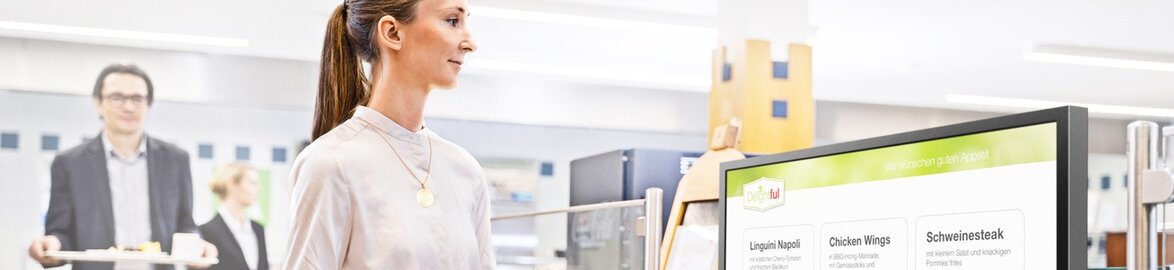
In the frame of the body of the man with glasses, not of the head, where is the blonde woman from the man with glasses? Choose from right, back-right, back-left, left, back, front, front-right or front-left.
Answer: left

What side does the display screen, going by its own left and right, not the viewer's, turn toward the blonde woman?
right

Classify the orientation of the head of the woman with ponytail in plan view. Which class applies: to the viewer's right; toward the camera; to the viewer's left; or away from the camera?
to the viewer's right

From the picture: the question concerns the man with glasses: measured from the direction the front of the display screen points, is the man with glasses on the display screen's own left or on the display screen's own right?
on the display screen's own right
